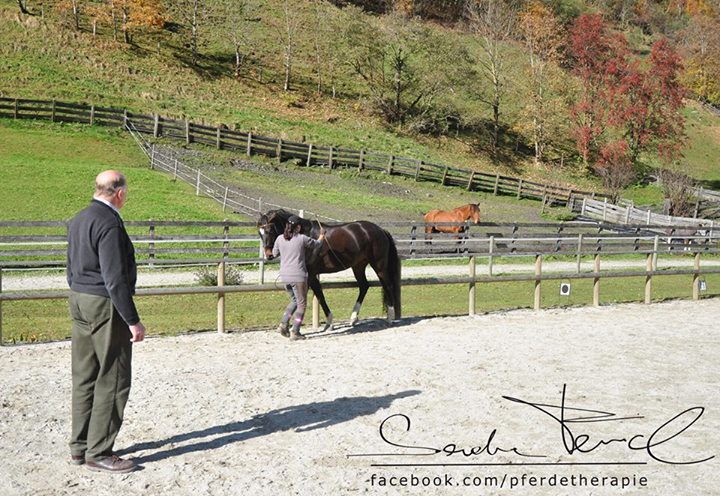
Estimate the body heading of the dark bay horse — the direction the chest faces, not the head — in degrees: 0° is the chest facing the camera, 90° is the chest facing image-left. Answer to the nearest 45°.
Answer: approximately 90°

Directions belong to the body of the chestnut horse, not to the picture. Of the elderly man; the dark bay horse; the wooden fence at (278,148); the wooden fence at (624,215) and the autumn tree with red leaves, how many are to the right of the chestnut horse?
2

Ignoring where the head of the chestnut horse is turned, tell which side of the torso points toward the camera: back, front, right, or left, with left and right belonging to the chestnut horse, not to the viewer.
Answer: right

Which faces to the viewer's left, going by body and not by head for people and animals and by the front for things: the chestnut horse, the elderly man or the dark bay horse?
the dark bay horse

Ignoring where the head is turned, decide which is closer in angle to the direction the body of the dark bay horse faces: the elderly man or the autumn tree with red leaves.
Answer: the elderly man

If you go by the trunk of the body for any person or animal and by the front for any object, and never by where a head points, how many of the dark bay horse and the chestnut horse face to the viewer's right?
1

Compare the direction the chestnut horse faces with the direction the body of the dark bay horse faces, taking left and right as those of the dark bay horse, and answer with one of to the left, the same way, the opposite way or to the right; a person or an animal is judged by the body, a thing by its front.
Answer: the opposite way

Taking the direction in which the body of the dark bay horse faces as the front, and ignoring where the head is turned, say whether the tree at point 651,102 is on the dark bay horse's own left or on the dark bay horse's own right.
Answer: on the dark bay horse's own right

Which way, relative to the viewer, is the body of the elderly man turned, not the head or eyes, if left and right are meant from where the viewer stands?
facing away from the viewer and to the right of the viewer

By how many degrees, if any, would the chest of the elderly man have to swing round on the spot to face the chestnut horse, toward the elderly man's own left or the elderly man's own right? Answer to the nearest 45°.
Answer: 0° — they already face it

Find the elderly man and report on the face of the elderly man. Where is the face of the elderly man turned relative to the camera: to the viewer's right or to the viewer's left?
to the viewer's right

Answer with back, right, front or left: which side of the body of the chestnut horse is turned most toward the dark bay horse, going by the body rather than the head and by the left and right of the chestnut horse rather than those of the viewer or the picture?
right

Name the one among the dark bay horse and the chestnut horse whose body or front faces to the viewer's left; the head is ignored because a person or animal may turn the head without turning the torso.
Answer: the dark bay horse

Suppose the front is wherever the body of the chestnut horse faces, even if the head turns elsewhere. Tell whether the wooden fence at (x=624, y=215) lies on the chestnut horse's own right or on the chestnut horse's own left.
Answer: on the chestnut horse's own left

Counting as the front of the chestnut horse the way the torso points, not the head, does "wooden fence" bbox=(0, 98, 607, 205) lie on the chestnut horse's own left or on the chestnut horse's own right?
on the chestnut horse's own left
